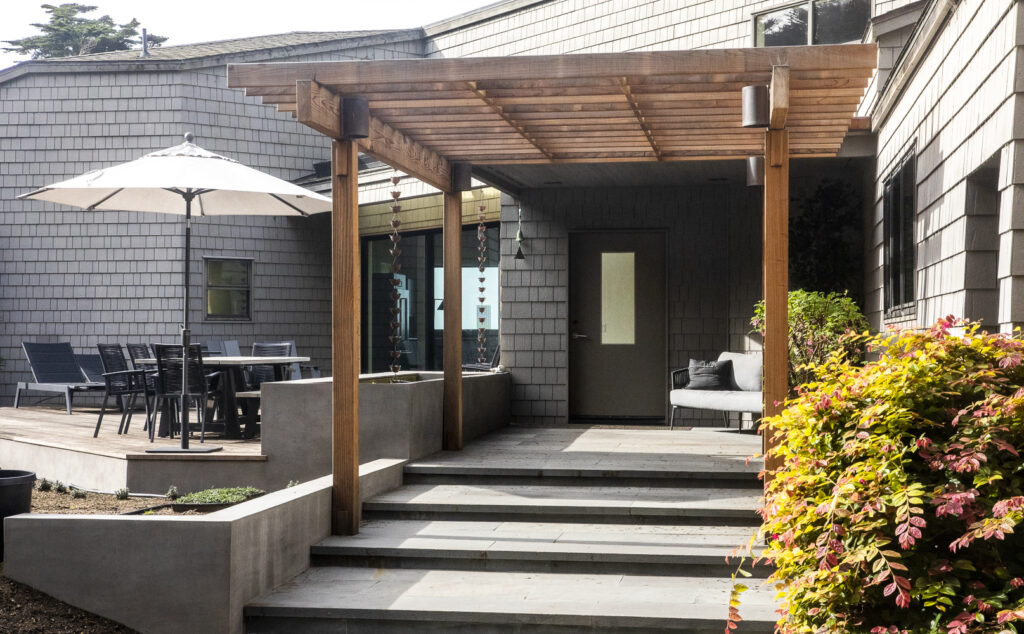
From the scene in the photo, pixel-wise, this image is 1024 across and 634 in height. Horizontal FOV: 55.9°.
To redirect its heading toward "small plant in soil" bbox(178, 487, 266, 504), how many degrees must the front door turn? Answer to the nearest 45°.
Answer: approximately 45° to its right

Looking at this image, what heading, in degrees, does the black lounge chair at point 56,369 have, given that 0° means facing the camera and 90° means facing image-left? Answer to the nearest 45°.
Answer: approximately 315°

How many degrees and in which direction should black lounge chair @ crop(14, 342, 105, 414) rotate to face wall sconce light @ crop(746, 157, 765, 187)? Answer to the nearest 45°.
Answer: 0° — it already faces it

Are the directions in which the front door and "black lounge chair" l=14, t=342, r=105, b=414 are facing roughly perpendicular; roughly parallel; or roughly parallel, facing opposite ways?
roughly perpendicular

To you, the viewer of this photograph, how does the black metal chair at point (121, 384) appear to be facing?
facing away from the viewer and to the right of the viewer

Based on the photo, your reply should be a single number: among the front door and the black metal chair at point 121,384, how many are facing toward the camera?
1

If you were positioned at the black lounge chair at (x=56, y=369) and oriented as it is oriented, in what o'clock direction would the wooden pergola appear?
The wooden pergola is roughly at 1 o'clock from the black lounge chair.

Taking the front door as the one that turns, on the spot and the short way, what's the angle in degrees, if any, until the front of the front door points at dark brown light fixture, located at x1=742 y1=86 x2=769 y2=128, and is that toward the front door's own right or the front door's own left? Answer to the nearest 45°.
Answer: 0° — it already faces it

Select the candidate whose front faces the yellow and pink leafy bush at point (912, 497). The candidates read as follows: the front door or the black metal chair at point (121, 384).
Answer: the front door

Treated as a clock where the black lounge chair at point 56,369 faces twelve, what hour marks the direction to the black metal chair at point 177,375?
The black metal chair is roughly at 1 o'clock from the black lounge chair.

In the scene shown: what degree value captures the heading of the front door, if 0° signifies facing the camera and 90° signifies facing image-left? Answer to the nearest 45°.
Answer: approximately 0°
